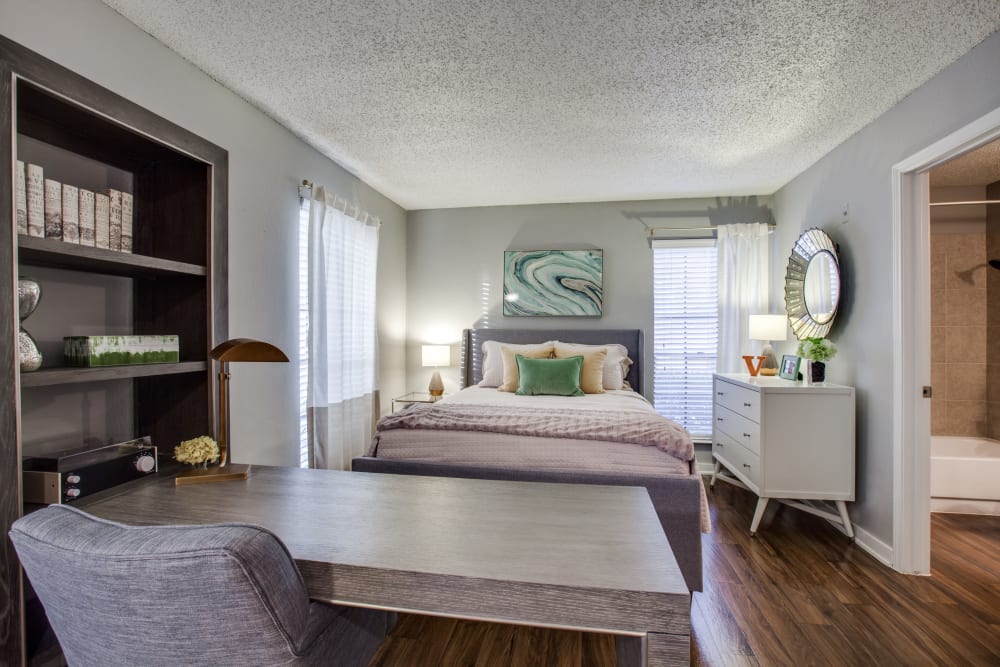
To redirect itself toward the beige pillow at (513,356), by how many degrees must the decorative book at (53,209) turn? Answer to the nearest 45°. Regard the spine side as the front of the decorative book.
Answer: approximately 45° to its left

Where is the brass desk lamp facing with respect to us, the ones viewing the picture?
facing to the right of the viewer

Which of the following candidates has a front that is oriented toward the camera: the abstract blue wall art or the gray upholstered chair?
the abstract blue wall art

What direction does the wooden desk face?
toward the camera

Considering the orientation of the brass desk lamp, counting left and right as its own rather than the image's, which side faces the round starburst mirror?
front

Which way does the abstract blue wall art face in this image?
toward the camera

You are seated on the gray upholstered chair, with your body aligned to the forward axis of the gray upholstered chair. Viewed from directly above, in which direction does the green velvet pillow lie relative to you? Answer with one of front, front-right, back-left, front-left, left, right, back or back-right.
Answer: front

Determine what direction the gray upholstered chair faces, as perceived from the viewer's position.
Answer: facing away from the viewer and to the right of the viewer

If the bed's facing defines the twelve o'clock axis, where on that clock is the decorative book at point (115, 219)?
The decorative book is roughly at 2 o'clock from the bed.

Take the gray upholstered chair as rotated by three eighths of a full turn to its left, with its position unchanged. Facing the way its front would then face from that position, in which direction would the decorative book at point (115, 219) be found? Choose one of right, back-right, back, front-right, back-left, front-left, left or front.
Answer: right

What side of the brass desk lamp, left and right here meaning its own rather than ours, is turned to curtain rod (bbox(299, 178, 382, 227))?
left

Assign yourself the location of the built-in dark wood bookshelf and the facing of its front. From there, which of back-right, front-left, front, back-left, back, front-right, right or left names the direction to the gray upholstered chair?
front-right

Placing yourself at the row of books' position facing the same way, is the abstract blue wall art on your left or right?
on your left

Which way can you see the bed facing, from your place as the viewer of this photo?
facing the viewer

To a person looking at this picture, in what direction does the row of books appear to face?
facing the viewer and to the right of the viewer
